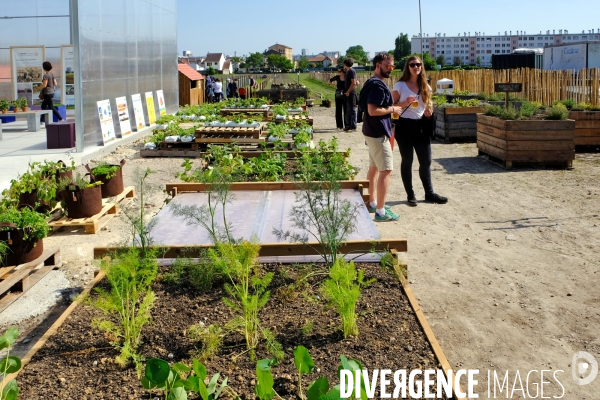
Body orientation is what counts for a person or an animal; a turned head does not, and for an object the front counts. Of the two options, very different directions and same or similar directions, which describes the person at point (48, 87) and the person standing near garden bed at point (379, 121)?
very different directions

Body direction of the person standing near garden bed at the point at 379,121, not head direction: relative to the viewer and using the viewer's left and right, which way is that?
facing to the right of the viewer

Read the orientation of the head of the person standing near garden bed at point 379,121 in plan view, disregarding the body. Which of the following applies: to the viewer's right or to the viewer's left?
to the viewer's right

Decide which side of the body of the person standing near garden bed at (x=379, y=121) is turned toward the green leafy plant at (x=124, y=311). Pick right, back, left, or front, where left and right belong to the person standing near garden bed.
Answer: right

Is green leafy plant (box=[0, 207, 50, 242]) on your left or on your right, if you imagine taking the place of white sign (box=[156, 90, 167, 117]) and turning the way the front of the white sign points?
on your right

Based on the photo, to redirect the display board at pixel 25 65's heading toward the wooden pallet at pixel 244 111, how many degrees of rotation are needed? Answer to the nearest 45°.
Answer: approximately 90° to its left
